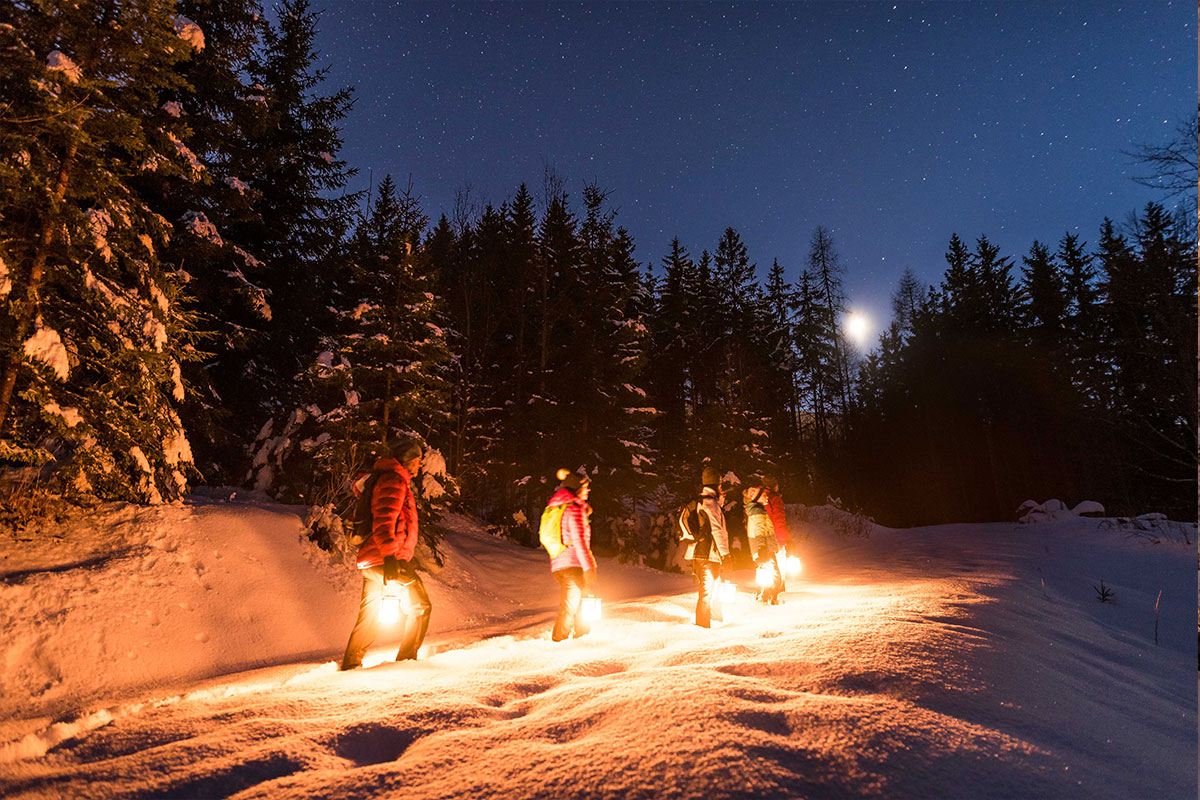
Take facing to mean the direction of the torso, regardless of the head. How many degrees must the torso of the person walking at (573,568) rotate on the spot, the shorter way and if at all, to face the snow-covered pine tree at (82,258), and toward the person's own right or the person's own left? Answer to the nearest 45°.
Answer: approximately 180°

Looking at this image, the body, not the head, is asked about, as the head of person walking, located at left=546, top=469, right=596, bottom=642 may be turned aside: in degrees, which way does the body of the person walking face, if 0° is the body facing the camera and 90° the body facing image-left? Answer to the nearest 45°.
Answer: approximately 270°

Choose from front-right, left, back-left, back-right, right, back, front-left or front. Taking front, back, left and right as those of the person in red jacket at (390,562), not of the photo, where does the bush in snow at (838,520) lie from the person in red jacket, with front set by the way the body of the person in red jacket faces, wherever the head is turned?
front-left

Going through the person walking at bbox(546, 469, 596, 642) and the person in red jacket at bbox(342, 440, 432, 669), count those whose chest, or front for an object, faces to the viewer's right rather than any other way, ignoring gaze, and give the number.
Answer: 2

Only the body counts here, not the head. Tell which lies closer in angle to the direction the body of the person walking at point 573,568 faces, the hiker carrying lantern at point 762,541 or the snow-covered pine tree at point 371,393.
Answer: the hiker carrying lantern

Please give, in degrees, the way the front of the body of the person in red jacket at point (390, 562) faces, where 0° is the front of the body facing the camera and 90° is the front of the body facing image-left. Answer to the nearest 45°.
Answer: approximately 270°

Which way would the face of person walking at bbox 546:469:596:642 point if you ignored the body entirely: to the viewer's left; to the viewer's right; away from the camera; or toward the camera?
to the viewer's right

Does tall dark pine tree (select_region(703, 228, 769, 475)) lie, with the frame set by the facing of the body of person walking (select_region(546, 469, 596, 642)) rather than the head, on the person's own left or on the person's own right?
on the person's own left

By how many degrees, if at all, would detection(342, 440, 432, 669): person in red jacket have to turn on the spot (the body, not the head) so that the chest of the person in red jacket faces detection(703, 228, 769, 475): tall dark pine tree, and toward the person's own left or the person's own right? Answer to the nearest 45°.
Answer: approximately 45° to the person's own left

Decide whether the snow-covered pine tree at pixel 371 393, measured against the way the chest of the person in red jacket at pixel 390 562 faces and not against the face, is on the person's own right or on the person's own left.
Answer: on the person's own left

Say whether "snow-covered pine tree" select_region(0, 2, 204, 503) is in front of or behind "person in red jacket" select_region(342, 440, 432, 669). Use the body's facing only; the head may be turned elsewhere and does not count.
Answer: behind
